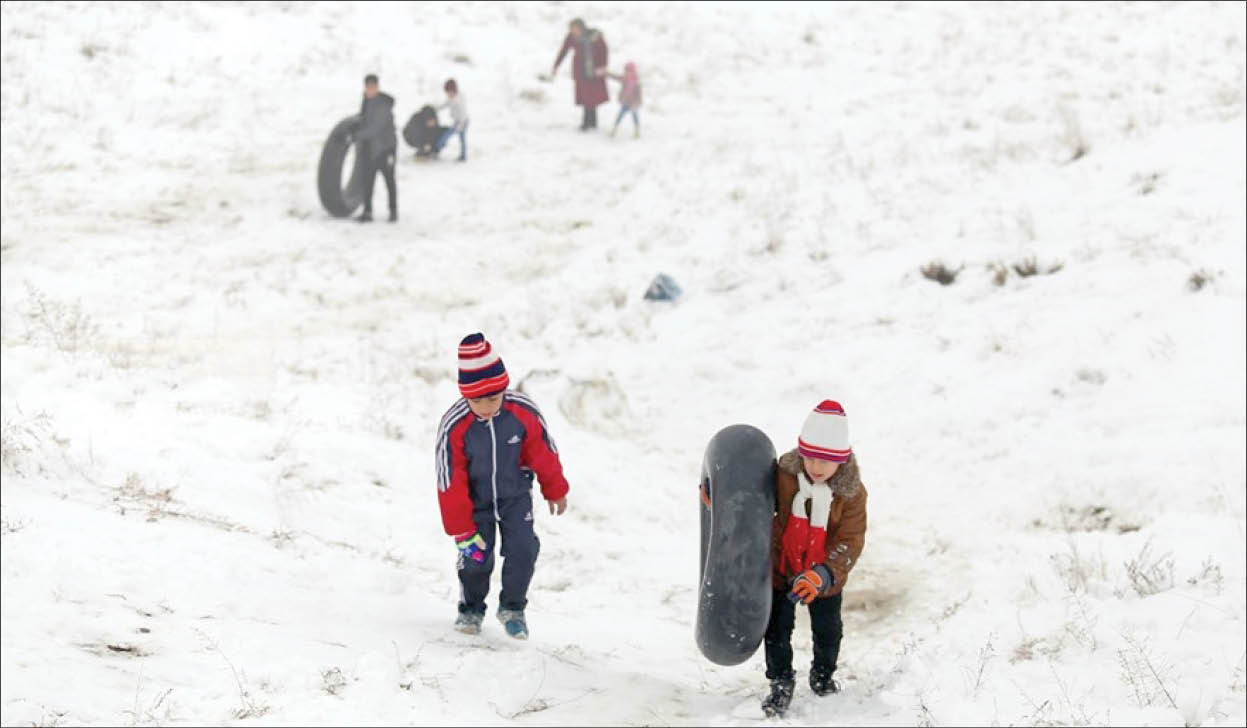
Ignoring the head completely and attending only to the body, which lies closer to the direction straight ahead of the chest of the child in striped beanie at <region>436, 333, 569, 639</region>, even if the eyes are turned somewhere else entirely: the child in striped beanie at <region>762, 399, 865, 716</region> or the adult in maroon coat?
the child in striped beanie

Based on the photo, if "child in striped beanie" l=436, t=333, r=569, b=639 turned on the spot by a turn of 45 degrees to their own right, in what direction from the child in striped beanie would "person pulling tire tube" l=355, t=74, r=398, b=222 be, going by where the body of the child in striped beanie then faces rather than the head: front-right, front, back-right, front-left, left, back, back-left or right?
back-right

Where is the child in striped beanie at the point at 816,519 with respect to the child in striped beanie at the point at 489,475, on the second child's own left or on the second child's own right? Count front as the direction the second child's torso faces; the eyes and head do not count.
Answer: on the second child's own left

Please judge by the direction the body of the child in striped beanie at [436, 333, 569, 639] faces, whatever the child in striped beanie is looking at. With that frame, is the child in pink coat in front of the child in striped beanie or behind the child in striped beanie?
behind

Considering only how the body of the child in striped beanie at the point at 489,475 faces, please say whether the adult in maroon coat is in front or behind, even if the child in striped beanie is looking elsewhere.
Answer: behind

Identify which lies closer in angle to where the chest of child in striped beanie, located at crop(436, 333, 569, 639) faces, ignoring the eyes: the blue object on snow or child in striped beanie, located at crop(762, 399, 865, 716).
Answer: the child in striped beanie

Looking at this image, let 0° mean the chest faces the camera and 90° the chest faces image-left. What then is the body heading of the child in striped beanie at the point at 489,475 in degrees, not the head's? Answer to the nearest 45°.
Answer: approximately 0°

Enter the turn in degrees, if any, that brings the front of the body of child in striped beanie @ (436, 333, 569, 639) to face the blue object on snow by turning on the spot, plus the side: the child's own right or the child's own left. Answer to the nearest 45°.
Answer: approximately 180°

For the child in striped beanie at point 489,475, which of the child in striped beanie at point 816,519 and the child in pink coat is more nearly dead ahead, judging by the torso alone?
the child in striped beanie
